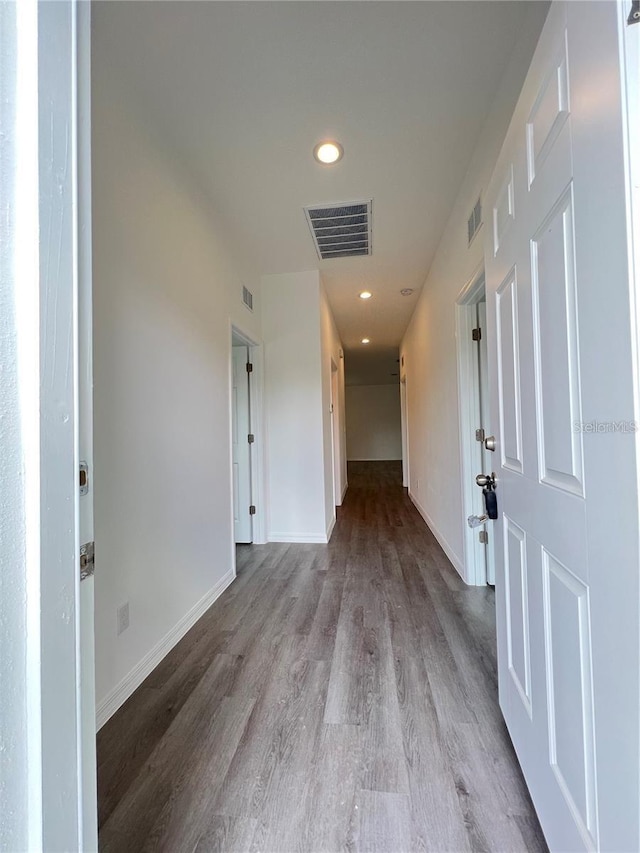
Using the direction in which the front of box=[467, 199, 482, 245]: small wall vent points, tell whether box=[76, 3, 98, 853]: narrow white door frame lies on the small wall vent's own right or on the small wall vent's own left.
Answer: on the small wall vent's own left

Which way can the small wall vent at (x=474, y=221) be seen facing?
to the viewer's left

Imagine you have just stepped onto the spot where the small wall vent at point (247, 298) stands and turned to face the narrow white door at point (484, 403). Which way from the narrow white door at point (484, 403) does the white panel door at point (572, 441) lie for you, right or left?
right

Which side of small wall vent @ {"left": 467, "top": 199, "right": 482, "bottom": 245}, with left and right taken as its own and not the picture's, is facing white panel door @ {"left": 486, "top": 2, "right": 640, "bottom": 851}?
left

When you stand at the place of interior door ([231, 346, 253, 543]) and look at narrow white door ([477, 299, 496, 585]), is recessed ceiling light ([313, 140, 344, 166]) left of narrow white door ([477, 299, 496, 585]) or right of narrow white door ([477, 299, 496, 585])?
right
